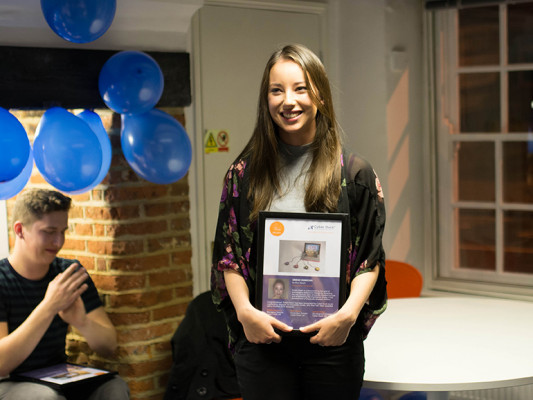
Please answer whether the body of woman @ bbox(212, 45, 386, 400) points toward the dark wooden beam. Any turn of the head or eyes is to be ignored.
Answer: no

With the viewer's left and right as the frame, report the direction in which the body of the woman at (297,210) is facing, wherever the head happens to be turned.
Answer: facing the viewer

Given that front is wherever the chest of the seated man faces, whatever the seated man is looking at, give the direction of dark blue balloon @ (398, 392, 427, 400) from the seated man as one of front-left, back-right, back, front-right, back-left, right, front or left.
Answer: front-left

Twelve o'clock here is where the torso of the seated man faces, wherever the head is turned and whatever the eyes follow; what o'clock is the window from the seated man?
The window is roughly at 10 o'clock from the seated man.

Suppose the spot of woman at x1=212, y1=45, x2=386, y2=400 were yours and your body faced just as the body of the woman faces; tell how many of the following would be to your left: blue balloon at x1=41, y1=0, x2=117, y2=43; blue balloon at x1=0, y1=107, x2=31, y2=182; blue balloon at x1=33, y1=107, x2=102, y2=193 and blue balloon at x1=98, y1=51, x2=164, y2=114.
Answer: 0

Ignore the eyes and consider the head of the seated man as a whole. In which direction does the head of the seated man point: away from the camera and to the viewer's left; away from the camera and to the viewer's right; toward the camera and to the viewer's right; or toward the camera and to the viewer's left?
toward the camera and to the viewer's right

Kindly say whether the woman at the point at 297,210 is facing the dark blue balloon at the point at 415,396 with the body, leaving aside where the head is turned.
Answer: no

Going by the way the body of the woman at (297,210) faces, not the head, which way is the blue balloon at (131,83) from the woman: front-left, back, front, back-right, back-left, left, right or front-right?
back-right

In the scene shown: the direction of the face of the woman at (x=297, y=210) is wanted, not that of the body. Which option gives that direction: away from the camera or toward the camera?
toward the camera

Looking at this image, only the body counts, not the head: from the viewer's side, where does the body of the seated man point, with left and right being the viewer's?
facing the viewer and to the right of the viewer

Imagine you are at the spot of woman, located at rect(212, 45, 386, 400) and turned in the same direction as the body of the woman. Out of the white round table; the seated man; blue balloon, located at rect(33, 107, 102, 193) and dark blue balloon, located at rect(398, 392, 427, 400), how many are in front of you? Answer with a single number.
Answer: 0

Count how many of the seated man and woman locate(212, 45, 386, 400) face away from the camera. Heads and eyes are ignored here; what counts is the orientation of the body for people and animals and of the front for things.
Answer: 0
